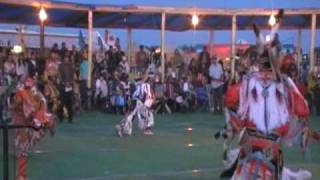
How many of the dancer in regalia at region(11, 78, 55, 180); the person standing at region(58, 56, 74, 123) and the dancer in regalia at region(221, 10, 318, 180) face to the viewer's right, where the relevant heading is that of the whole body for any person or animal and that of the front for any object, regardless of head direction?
1

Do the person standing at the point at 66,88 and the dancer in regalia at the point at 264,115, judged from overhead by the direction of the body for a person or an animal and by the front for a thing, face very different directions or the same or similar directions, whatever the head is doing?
same or similar directions

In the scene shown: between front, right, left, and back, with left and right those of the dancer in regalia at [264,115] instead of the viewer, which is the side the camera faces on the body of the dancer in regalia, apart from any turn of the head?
back

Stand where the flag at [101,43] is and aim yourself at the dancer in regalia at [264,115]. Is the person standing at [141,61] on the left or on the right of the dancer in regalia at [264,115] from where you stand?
left

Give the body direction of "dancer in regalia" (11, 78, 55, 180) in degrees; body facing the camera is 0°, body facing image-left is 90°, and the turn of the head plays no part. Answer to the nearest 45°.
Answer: approximately 270°

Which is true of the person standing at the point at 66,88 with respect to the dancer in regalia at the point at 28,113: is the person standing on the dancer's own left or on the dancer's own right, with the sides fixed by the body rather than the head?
on the dancer's own left
